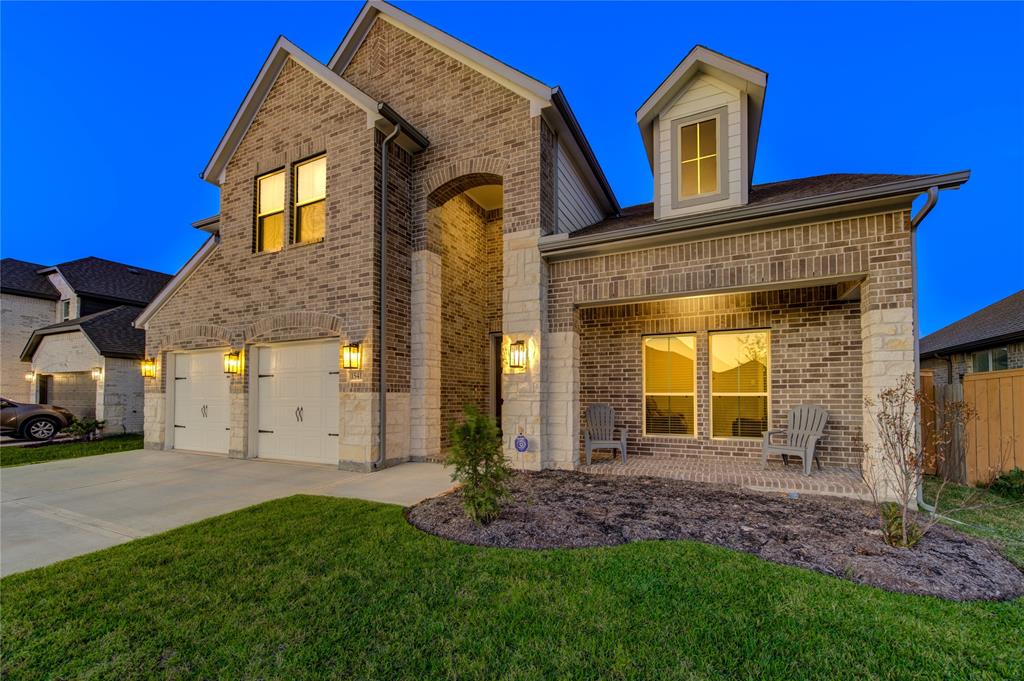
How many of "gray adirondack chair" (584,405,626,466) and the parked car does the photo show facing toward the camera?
1

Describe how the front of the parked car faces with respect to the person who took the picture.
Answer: facing to the right of the viewer

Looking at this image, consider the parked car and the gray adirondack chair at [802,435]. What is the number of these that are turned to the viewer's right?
1

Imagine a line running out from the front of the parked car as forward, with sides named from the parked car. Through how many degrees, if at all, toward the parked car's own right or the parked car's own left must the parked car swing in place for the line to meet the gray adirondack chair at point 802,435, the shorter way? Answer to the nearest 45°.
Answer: approximately 45° to the parked car's own right

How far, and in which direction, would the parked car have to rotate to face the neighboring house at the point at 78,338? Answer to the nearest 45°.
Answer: approximately 90° to its left

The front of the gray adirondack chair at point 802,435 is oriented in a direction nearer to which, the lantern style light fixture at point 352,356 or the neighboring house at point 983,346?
the lantern style light fixture

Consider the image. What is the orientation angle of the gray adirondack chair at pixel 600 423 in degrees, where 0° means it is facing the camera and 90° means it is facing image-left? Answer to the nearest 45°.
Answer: approximately 0°

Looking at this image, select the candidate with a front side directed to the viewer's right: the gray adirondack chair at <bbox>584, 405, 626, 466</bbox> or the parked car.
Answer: the parked car
